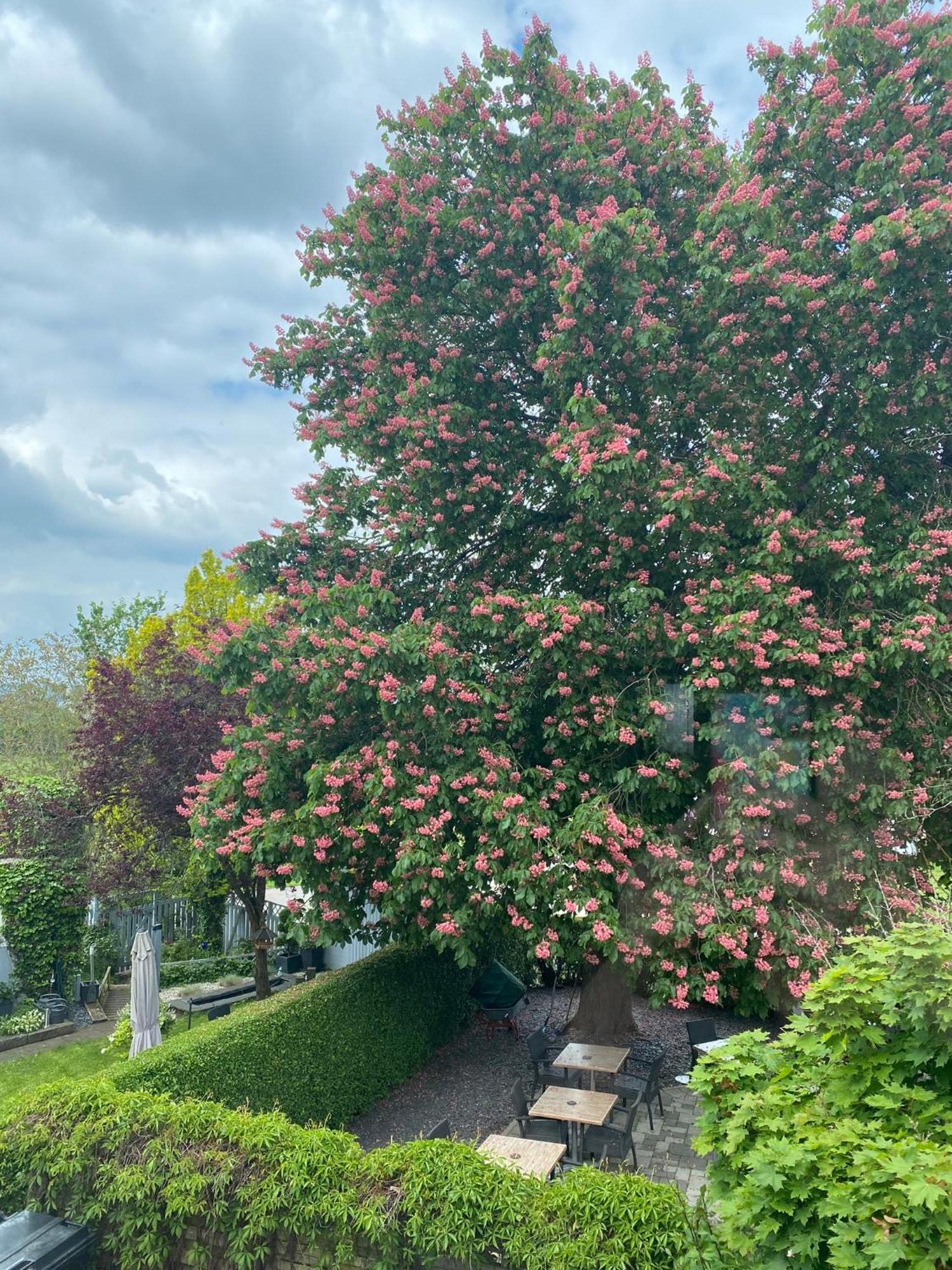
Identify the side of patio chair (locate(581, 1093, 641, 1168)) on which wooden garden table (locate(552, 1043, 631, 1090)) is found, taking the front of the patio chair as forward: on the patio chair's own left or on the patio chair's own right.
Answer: on the patio chair's own right

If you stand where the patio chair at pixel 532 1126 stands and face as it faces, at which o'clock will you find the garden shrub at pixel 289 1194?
The garden shrub is roughly at 4 o'clock from the patio chair.

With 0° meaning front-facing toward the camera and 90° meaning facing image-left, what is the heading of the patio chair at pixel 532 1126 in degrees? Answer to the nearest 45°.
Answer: approximately 270°

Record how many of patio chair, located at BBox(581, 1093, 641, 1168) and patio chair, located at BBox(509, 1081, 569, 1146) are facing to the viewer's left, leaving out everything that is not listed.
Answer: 1

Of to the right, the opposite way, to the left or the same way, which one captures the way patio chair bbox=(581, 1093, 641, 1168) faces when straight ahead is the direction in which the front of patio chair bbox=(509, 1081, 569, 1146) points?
the opposite way

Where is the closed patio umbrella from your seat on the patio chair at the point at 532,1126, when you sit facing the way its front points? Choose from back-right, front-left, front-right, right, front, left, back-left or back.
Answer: back

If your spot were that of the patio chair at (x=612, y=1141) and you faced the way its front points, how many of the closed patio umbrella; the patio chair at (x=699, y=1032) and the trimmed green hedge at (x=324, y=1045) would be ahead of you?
2

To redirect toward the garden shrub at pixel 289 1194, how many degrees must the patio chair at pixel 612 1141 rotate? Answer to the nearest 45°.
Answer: approximately 45° to its left

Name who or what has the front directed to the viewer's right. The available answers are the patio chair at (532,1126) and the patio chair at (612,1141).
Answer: the patio chair at (532,1126)

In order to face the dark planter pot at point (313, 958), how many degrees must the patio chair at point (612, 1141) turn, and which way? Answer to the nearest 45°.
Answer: approximately 45° to its right

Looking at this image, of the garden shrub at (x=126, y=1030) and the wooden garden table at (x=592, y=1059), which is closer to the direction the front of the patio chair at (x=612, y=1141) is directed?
the garden shrub

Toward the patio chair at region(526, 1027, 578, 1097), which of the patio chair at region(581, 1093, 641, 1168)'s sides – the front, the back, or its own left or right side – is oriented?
right

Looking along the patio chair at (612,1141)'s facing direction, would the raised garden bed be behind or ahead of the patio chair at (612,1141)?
ahead

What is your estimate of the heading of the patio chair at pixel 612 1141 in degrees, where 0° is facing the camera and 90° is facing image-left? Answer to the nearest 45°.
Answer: approximately 90°
